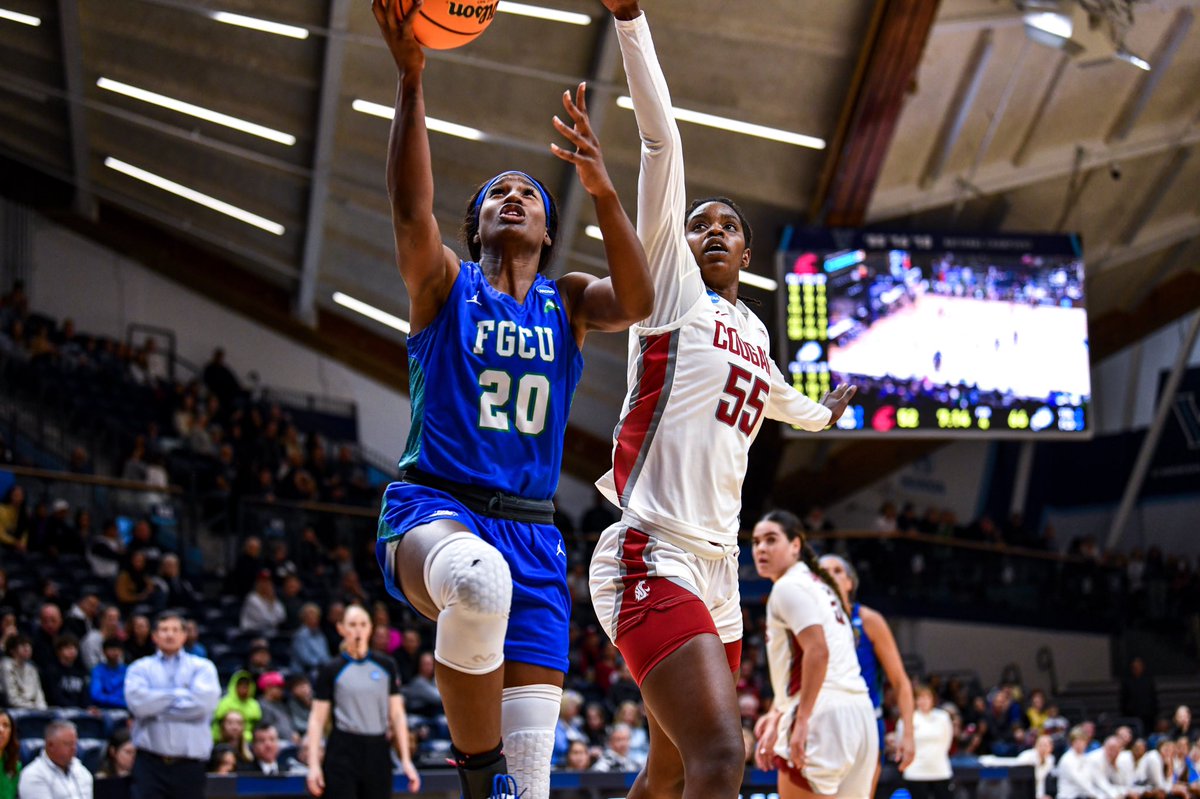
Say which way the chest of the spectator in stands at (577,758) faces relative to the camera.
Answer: toward the camera

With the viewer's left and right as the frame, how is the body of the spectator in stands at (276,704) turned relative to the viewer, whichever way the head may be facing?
facing the viewer and to the right of the viewer

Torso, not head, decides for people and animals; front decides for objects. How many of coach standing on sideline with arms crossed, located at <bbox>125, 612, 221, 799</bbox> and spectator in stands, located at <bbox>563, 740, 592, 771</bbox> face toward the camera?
2

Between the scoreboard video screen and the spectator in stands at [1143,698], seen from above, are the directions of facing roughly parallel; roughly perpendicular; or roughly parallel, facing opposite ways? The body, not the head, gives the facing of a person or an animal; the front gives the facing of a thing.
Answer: roughly parallel

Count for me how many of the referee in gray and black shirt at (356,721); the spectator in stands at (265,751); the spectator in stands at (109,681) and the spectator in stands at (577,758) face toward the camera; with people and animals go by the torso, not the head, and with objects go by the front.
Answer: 4

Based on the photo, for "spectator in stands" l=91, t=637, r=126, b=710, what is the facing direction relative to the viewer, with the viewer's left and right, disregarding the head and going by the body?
facing the viewer

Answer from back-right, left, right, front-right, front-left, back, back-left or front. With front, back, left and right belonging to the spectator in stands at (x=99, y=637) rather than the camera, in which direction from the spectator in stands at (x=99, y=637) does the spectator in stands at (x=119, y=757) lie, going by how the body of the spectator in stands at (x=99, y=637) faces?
front-right

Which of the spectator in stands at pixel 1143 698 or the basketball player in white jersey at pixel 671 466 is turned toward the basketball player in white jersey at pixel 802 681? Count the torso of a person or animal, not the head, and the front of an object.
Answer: the spectator in stands

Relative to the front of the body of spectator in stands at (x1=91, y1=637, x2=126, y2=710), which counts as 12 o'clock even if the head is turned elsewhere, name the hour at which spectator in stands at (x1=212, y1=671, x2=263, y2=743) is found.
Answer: spectator in stands at (x1=212, y1=671, x2=263, y2=743) is roughly at 10 o'clock from spectator in stands at (x1=91, y1=637, x2=126, y2=710).

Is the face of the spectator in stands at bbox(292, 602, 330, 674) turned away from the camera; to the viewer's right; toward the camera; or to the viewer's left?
toward the camera

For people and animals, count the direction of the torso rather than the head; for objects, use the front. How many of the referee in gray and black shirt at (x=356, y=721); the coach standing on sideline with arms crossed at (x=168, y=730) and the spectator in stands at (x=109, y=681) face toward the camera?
3

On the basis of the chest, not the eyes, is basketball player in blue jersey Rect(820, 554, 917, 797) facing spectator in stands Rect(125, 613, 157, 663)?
no

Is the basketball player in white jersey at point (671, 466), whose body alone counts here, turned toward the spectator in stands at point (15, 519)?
no

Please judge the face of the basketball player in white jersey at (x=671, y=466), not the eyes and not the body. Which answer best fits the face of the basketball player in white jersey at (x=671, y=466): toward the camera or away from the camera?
toward the camera

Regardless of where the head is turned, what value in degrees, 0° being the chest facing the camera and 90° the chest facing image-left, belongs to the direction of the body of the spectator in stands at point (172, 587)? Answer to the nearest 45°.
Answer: approximately 315°

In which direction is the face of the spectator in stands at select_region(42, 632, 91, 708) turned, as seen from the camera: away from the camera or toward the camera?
toward the camera
